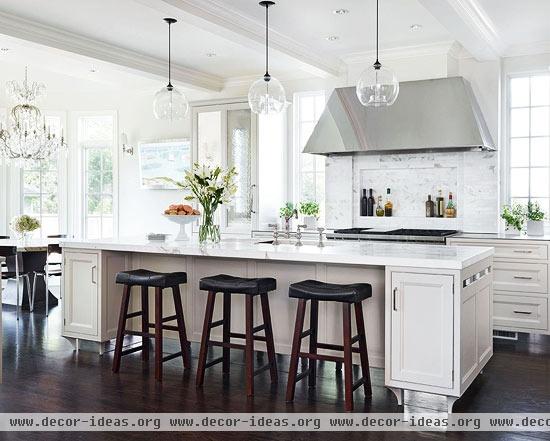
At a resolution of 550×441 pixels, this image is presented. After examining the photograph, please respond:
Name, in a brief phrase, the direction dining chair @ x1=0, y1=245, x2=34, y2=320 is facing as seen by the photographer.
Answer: facing away from the viewer and to the right of the viewer

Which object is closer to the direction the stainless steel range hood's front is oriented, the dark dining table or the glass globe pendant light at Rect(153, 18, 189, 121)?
the glass globe pendant light

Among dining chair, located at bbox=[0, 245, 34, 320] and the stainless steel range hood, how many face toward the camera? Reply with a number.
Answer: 1

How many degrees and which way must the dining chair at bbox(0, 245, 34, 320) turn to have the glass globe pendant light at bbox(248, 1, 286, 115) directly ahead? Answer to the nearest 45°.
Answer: approximately 90° to its right

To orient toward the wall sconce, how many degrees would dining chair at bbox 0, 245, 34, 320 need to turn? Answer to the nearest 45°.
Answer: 0° — it already faces it

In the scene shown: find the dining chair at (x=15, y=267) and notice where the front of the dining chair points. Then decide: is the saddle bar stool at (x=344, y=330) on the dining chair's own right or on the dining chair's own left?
on the dining chair's own right

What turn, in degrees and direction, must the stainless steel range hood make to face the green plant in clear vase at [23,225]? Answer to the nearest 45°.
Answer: approximately 90° to its right

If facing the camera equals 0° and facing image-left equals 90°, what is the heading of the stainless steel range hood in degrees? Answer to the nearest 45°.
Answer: approximately 0°

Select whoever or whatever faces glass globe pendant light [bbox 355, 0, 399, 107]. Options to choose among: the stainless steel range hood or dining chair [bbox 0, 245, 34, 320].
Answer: the stainless steel range hood

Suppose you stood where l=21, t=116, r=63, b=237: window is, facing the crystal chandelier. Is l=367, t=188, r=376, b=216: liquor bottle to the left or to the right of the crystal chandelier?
left

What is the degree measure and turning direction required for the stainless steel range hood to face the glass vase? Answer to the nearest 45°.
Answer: approximately 45° to its right

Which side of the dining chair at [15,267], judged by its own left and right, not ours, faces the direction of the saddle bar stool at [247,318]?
right

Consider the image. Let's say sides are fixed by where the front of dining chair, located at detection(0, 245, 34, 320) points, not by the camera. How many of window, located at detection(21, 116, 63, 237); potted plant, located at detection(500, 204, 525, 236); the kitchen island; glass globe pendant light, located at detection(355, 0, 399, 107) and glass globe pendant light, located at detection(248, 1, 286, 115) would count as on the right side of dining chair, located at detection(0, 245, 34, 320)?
4

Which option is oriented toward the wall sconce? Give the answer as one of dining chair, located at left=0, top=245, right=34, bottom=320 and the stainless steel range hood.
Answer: the dining chair
